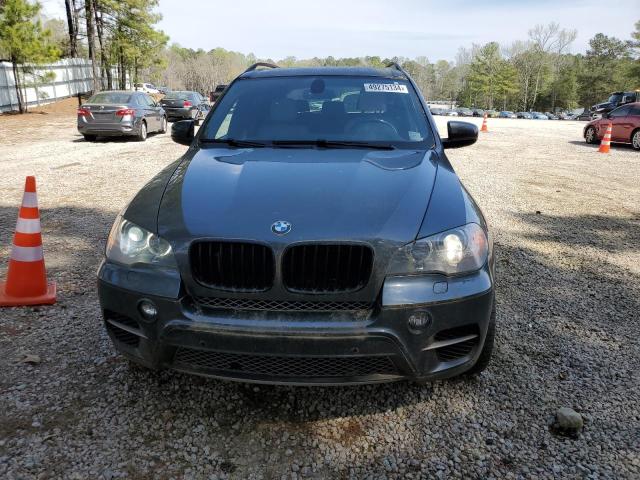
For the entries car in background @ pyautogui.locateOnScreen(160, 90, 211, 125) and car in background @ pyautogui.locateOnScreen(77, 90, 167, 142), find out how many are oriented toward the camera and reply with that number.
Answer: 0

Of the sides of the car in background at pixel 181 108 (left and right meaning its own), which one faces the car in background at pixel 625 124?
right

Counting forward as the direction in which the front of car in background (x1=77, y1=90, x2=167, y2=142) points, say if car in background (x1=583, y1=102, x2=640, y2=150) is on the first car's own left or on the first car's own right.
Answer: on the first car's own right

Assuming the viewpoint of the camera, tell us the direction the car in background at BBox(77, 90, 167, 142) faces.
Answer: facing away from the viewer and to the right of the viewer

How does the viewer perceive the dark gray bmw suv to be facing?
facing the viewer

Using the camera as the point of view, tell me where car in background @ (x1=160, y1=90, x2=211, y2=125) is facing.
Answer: facing away from the viewer and to the right of the viewer

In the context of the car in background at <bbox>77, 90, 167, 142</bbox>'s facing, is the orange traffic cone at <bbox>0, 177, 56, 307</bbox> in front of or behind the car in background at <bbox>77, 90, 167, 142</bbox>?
behind

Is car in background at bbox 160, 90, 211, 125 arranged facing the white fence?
no

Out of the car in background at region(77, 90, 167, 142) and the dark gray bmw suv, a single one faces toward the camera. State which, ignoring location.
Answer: the dark gray bmw suv

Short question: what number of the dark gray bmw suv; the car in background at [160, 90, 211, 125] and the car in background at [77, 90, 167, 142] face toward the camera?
1

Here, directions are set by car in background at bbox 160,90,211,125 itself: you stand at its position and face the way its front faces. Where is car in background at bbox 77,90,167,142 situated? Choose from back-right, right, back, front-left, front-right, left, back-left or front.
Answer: back-right

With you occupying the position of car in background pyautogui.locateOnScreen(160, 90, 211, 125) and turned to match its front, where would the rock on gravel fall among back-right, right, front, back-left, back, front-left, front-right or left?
back-right

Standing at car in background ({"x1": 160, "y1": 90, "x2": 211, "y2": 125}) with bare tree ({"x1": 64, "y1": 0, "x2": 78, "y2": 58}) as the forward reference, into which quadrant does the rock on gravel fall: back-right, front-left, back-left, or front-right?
back-left

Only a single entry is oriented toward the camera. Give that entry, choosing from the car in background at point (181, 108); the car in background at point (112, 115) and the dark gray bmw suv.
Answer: the dark gray bmw suv

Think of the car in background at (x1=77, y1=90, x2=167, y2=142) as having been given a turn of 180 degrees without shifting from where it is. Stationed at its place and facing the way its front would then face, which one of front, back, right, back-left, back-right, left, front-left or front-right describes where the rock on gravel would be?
front-left

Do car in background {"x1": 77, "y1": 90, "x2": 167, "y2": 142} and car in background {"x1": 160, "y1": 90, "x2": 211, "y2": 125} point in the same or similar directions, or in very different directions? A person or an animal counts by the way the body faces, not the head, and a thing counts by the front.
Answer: same or similar directions

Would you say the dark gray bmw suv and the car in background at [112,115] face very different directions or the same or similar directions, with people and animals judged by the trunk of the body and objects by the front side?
very different directions

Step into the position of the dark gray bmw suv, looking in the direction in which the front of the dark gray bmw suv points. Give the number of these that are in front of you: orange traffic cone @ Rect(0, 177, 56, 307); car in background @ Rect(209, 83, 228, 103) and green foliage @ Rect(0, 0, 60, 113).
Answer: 0
